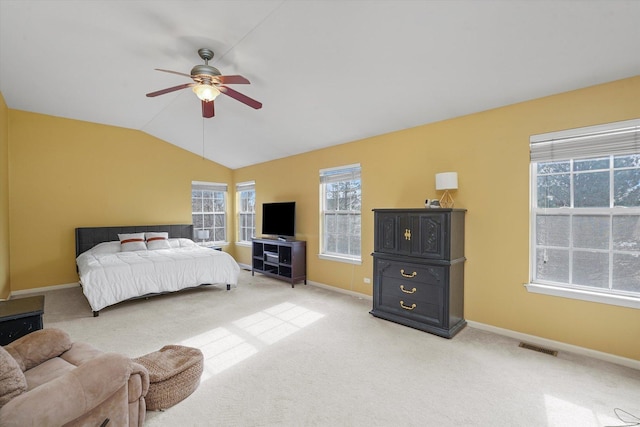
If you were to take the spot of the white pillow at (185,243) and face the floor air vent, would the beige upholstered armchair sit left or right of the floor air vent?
right

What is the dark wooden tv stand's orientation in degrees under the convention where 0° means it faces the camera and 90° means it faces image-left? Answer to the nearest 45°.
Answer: approximately 45°

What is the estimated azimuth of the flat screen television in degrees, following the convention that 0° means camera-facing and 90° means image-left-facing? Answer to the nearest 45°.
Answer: approximately 45°

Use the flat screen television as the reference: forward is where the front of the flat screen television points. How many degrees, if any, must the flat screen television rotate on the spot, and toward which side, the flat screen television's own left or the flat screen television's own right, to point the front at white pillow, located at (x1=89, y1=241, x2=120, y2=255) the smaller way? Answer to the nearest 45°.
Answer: approximately 45° to the flat screen television's own right

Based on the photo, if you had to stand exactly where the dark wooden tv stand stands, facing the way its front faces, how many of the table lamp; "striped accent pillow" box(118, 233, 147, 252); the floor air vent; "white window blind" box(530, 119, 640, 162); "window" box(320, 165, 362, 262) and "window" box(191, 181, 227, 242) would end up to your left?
4

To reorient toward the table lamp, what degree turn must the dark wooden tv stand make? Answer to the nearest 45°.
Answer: approximately 90° to its left

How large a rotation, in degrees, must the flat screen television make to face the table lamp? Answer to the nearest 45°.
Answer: approximately 90° to its left

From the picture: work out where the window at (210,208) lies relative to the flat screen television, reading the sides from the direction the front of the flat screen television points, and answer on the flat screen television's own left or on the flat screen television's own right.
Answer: on the flat screen television's own right

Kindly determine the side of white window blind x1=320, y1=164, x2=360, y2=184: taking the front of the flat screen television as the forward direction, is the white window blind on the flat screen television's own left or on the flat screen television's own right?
on the flat screen television's own left
